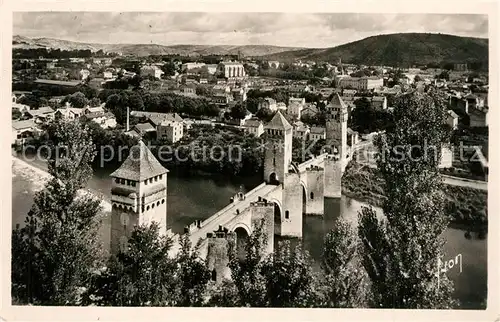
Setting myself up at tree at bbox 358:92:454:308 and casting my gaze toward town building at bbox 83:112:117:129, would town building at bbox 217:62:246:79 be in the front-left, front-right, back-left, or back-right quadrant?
front-right

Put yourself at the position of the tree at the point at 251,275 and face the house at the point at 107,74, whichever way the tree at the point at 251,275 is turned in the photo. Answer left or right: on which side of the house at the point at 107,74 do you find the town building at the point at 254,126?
right
